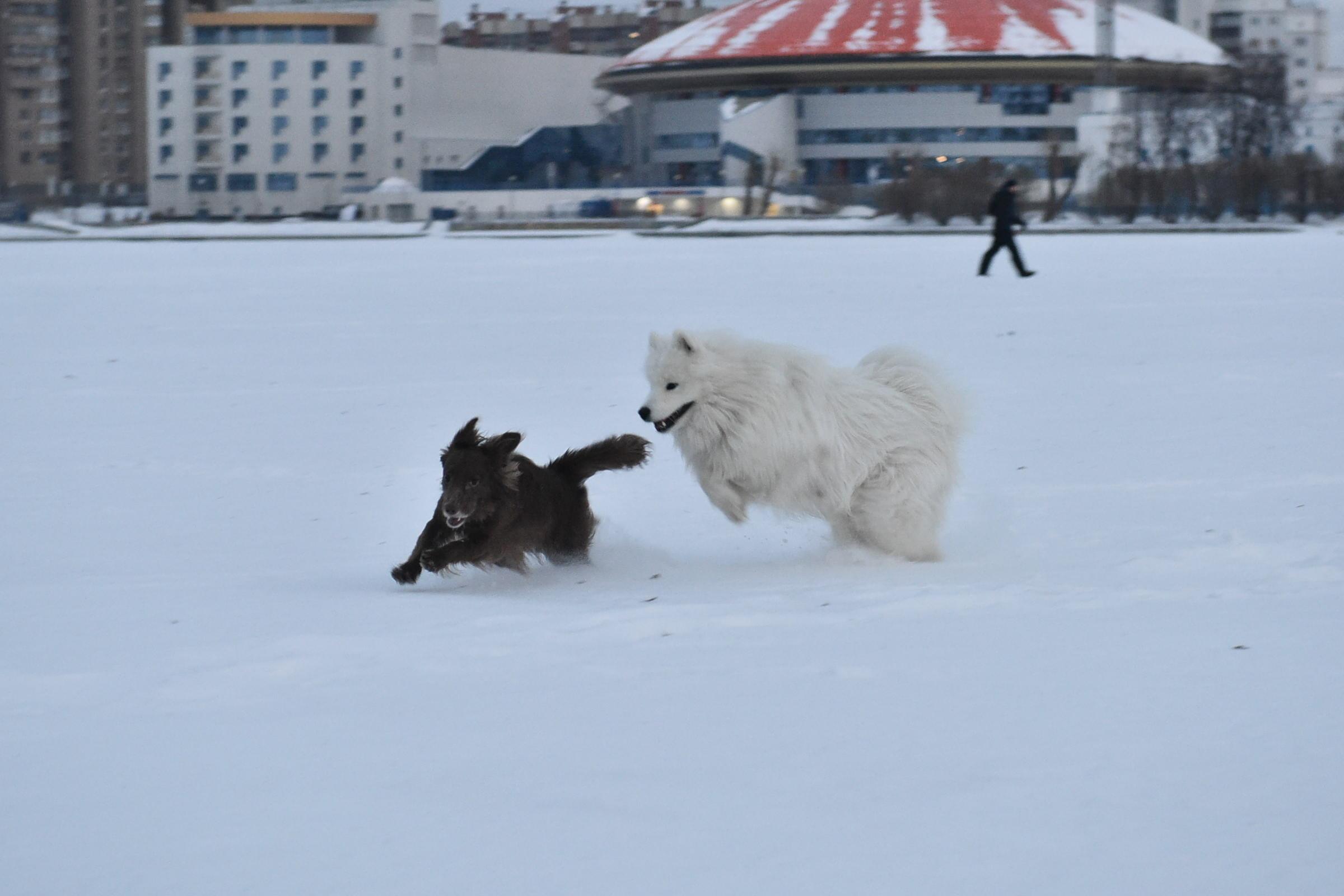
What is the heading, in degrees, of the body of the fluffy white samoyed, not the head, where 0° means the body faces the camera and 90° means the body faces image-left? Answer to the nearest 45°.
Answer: approximately 90°

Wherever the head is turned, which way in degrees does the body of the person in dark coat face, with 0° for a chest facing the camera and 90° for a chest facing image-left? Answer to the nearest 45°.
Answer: approximately 270°

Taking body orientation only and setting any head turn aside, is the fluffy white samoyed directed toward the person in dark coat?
no

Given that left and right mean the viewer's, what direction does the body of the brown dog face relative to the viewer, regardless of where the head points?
facing the viewer and to the left of the viewer

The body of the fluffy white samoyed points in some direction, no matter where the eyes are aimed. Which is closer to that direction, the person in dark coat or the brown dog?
the brown dog

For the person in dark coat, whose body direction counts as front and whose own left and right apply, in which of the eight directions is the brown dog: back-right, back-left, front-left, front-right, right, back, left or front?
right

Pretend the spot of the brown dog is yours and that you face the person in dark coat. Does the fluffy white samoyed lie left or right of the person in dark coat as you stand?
right

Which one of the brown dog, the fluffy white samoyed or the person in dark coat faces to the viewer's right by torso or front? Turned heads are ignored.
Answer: the person in dark coat

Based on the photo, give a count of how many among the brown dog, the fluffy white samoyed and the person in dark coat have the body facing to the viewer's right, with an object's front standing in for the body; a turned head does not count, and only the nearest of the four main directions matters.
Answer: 1

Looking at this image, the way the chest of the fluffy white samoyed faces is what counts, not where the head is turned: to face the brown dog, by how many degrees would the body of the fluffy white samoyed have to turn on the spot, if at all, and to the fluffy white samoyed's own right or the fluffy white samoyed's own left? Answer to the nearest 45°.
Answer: approximately 45° to the fluffy white samoyed's own left

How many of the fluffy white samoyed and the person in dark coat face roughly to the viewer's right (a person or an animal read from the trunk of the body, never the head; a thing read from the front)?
1
